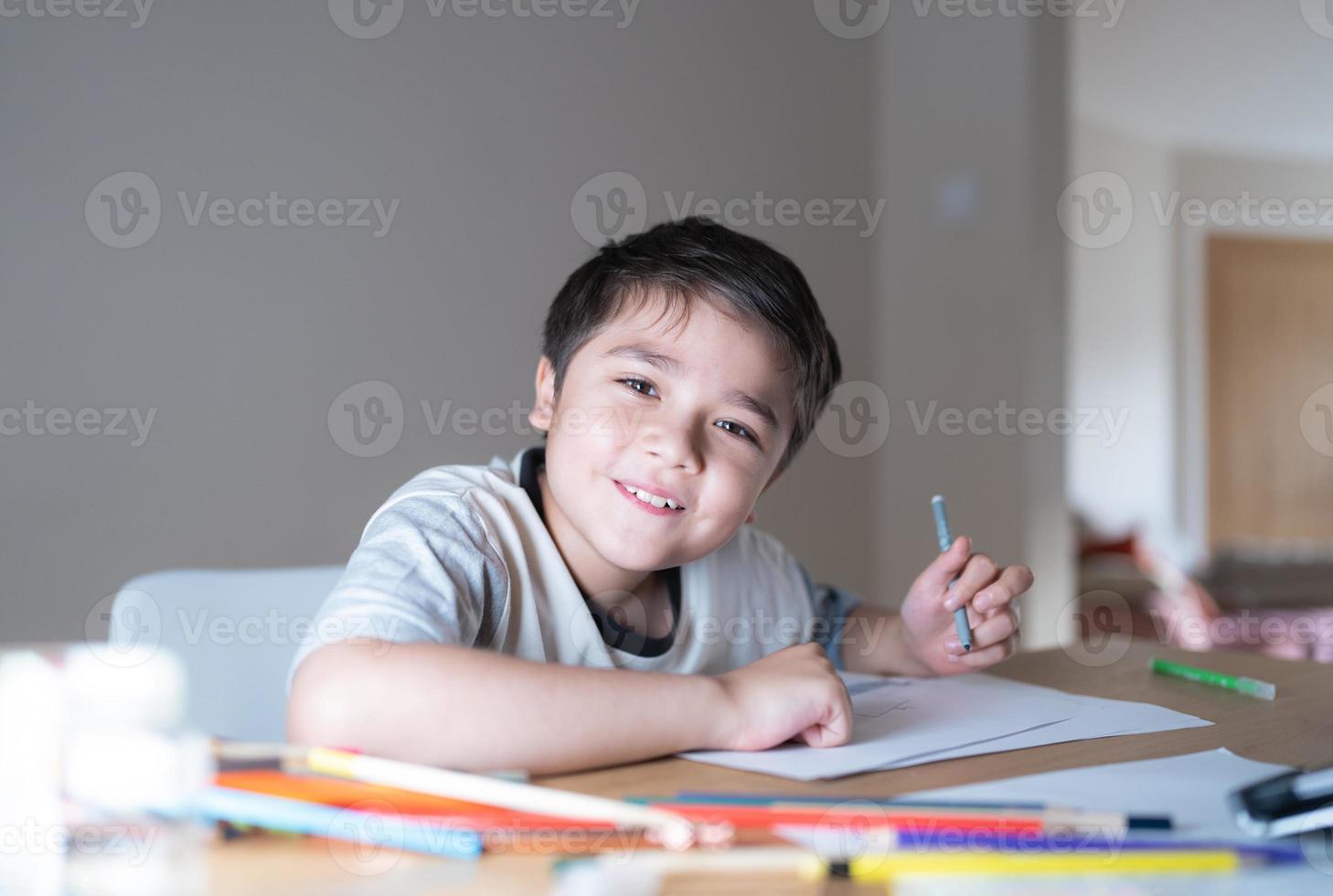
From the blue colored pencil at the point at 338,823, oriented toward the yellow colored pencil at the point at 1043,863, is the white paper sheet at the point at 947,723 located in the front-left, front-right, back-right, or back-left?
front-left

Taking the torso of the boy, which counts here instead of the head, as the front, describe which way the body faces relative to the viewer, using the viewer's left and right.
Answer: facing the viewer and to the right of the viewer

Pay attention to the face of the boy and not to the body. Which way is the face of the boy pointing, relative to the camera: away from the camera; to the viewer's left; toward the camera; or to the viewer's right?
toward the camera

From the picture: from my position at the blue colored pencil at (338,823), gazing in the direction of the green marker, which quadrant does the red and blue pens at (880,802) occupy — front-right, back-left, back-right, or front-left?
front-right

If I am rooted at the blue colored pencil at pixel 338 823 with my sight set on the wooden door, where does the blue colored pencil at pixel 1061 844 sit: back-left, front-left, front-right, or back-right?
front-right
